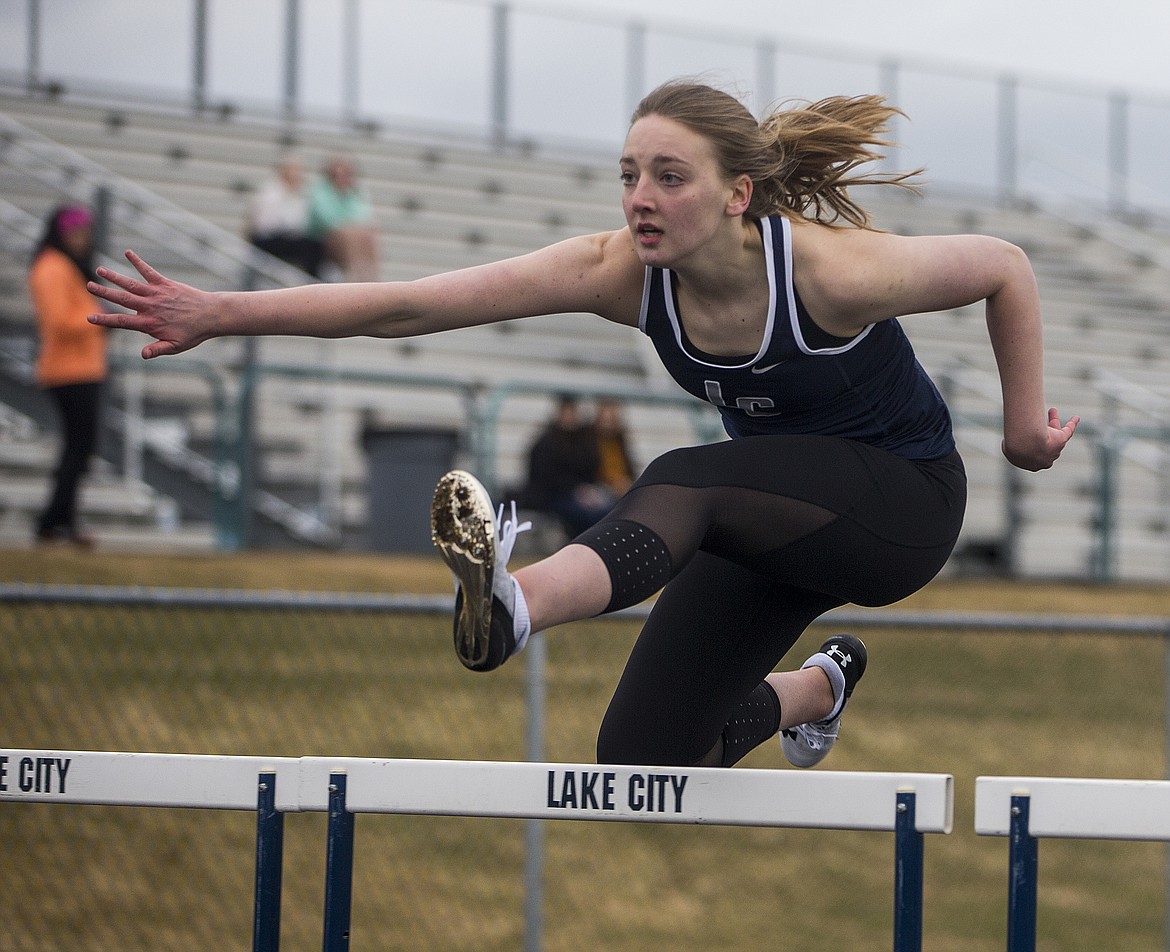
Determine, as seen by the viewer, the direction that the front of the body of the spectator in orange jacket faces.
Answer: to the viewer's right

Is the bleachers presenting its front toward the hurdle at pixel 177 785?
yes

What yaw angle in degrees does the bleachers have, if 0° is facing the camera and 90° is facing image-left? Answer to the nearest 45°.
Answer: approximately 0°

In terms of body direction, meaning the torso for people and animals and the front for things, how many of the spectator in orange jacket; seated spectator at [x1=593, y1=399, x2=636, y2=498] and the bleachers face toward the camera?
2

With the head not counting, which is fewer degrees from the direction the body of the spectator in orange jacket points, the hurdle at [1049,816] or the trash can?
the trash can

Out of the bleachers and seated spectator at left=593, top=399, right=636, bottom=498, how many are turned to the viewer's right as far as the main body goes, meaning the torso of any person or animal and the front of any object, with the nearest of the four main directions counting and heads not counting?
0

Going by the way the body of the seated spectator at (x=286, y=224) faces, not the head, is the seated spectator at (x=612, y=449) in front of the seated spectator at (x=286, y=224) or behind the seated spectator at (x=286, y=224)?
in front

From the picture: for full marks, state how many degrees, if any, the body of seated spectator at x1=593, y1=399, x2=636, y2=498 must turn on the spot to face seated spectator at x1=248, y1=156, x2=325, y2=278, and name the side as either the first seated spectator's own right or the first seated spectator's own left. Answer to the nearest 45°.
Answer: approximately 135° to the first seated spectator's own right

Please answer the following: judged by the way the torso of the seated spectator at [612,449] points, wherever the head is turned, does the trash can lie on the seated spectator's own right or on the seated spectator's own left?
on the seated spectator's own right

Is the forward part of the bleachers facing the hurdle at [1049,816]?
yes

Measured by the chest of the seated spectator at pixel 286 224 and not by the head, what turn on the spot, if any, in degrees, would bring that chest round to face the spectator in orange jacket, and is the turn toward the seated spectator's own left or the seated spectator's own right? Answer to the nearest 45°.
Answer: approximately 45° to the seated spectator's own right
